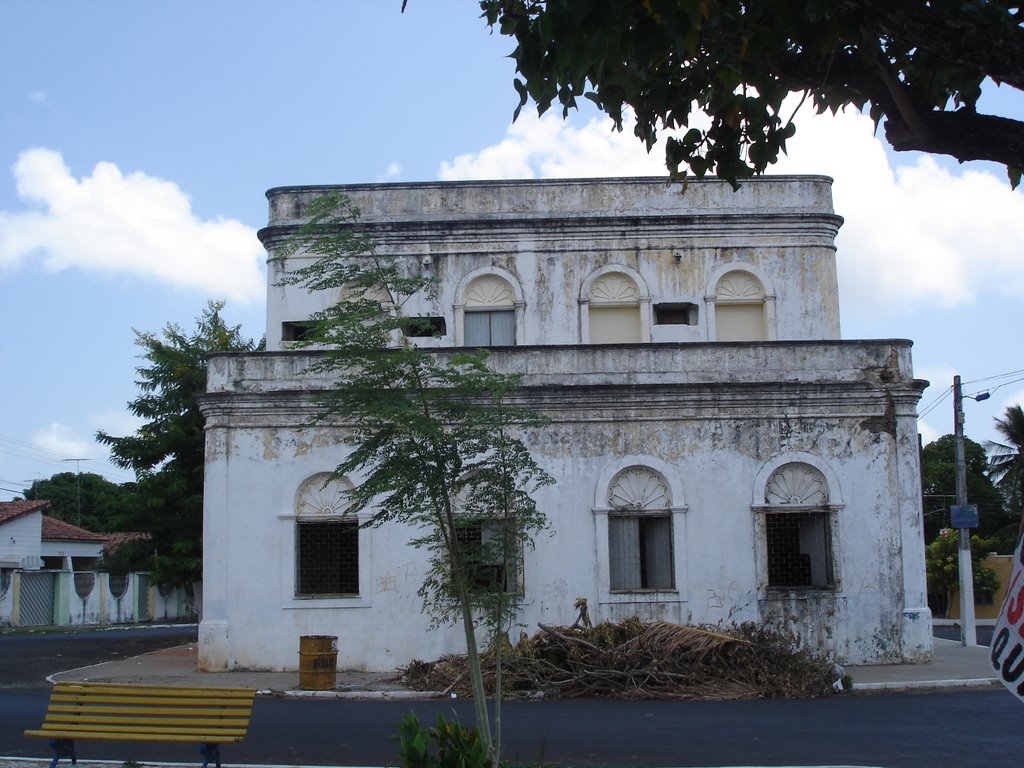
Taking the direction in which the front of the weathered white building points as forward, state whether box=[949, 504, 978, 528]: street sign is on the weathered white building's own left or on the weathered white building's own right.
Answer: on the weathered white building's own left

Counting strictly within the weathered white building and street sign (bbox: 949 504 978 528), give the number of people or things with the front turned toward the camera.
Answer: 2

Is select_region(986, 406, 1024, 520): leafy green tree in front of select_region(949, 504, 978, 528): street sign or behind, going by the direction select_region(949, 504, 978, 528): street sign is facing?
behind

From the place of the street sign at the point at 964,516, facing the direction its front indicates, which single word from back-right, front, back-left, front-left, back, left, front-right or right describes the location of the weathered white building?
front-right

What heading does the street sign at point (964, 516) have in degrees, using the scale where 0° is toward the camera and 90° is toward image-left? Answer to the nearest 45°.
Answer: approximately 0°

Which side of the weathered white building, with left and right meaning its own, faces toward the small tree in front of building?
front

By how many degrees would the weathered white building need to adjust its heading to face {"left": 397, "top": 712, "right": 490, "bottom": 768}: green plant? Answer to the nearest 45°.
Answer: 0° — it already faces it

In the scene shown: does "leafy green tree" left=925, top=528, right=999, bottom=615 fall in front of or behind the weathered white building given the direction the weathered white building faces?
behind

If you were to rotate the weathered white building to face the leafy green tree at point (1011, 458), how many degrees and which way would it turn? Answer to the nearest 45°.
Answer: approximately 135° to its left

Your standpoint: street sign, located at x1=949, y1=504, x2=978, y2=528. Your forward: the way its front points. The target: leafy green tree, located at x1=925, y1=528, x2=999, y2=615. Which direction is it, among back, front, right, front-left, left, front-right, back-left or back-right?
back
